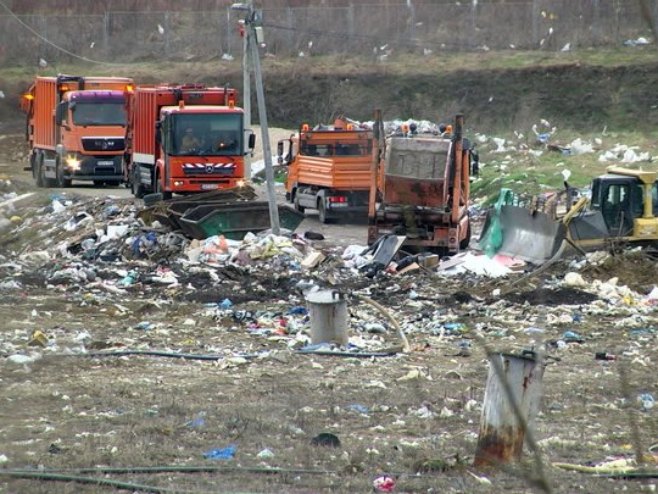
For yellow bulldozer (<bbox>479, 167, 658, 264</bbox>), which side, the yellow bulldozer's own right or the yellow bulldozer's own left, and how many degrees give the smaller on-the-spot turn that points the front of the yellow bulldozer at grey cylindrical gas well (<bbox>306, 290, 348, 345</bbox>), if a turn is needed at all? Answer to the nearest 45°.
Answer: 0° — it already faces it

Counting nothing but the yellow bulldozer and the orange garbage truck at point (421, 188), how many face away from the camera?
1

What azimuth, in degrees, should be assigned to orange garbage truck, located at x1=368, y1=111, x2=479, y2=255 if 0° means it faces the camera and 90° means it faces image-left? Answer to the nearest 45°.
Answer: approximately 180°

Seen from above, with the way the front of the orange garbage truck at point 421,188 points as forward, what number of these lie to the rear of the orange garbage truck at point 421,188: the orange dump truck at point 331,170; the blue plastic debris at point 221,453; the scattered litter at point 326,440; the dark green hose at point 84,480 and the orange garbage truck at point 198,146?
3

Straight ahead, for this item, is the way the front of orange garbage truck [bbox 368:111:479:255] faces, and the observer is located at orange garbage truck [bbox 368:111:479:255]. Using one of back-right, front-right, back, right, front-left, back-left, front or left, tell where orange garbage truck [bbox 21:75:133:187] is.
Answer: front-left

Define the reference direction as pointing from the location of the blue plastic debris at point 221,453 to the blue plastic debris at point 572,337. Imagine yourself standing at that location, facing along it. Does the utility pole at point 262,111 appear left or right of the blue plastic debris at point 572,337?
left

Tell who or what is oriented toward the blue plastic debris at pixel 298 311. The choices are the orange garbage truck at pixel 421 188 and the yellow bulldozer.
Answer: the yellow bulldozer

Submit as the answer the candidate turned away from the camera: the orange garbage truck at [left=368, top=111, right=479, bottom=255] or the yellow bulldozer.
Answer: the orange garbage truck

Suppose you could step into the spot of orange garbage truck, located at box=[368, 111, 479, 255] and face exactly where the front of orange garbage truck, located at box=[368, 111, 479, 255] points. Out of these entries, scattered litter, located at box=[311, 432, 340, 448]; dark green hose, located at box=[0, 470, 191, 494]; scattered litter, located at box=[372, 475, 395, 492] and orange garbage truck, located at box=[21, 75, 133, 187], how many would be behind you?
3

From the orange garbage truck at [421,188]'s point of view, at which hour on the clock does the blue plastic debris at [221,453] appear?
The blue plastic debris is roughly at 6 o'clock from the orange garbage truck.

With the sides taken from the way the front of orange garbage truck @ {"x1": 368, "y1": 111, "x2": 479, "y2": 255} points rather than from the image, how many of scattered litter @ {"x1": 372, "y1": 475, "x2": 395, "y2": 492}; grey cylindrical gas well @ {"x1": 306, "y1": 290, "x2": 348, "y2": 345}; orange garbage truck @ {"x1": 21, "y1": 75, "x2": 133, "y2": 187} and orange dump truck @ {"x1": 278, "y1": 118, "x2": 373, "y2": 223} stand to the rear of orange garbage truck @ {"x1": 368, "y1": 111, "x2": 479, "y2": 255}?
2

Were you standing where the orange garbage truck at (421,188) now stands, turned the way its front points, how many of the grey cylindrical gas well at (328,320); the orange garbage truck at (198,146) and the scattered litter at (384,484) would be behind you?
2

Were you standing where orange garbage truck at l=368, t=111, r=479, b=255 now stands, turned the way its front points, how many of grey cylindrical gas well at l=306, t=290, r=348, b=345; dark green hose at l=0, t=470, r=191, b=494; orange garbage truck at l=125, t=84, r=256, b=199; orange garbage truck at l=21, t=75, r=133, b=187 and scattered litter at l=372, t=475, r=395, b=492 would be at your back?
3

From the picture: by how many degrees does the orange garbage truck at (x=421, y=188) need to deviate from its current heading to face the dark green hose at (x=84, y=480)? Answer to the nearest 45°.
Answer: approximately 180°

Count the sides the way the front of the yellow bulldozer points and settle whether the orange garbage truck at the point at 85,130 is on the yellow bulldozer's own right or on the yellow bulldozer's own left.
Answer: on the yellow bulldozer's own right

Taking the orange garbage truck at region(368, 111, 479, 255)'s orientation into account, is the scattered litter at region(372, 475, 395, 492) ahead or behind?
behind
